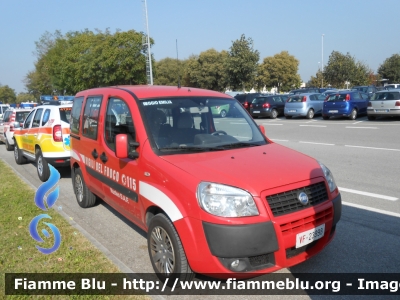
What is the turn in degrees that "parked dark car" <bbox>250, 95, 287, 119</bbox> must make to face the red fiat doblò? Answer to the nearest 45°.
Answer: approximately 135° to its right

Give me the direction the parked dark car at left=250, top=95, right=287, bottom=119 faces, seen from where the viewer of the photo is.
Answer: facing away from the viewer and to the right of the viewer

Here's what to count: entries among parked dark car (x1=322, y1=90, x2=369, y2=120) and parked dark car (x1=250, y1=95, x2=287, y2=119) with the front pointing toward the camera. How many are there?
0

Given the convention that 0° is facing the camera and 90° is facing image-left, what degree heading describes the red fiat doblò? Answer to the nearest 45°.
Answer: approximately 315°

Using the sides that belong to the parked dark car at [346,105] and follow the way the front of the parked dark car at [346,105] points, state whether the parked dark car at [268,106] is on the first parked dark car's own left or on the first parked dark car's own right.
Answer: on the first parked dark car's own left

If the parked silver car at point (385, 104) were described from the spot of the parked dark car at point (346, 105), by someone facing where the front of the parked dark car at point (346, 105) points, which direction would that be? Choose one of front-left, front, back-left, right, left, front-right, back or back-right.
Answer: right

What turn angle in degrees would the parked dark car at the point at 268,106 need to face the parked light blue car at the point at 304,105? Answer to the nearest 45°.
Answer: approximately 90° to its right

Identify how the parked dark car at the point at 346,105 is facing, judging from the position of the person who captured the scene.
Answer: facing away from the viewer and to the right of the viewer

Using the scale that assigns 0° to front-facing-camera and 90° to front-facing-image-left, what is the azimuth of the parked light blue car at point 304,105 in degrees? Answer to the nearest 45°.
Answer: approximately 225°

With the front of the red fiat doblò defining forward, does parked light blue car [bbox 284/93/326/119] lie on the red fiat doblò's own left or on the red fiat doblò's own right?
on the red fiat doblò's own left

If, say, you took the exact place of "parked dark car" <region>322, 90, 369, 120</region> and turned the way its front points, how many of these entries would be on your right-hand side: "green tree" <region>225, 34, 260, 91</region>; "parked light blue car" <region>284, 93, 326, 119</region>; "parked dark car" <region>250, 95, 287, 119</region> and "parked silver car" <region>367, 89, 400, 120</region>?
1

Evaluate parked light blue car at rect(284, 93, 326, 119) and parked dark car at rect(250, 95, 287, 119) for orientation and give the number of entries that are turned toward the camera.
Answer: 0

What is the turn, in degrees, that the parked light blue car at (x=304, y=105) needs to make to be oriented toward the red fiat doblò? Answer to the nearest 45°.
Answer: approximately 135° to its right

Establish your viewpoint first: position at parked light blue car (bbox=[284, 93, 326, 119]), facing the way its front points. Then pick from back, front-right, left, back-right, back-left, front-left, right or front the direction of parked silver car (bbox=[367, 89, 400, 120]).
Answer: right

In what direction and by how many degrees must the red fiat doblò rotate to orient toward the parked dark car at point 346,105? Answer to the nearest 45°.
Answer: approximately 90° to its left

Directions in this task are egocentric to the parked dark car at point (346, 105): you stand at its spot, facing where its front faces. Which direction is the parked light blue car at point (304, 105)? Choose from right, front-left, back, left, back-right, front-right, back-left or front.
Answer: left

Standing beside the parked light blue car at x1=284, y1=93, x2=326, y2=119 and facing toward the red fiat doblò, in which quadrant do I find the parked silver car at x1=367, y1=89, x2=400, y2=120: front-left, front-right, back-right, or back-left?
front-left

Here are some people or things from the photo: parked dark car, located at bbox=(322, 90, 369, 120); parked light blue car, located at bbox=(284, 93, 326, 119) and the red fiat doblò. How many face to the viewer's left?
0

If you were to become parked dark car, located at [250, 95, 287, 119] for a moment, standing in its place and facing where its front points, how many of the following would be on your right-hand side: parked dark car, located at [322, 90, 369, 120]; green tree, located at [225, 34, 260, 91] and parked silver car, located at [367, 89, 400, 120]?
2

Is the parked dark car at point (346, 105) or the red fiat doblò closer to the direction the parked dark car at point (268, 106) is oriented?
the parked dark car
